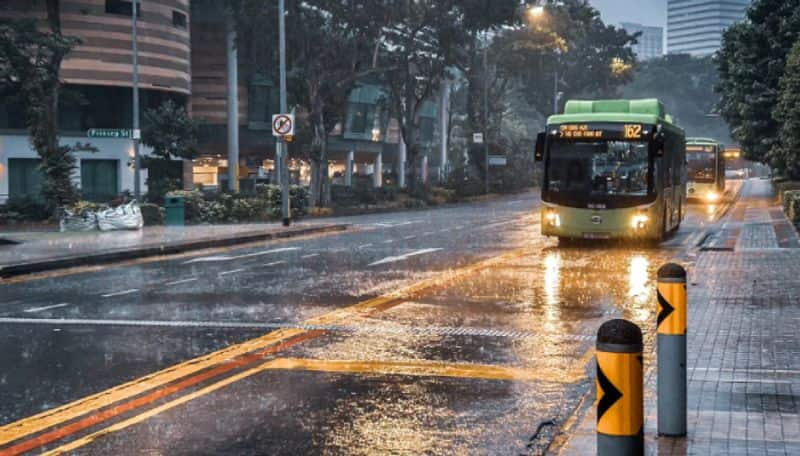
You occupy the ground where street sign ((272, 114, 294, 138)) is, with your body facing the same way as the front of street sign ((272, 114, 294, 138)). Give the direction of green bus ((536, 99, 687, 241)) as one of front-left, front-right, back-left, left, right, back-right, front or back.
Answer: front-left

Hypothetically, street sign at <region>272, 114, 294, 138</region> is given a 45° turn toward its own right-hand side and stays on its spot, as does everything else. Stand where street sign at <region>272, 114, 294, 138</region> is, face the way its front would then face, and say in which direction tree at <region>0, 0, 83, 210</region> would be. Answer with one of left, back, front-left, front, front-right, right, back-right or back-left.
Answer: right

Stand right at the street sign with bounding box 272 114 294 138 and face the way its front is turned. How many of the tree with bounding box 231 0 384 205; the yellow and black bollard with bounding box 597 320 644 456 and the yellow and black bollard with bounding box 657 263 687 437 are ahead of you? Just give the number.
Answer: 2

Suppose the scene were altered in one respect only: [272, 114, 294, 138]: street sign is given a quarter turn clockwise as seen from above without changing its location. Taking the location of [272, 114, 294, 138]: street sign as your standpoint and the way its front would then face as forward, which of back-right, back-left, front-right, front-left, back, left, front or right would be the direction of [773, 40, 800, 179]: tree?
back

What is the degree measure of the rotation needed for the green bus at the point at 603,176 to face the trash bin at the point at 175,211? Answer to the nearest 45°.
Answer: approximately 135° to its right

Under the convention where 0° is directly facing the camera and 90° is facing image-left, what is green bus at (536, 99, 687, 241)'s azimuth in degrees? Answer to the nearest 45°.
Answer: approximately 0°

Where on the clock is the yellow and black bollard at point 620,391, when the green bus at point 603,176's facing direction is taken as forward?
The yellow and black bollard is roughly at 12 o'clock from the green bus.

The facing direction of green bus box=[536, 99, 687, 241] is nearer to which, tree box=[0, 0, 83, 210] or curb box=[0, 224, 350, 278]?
the curb

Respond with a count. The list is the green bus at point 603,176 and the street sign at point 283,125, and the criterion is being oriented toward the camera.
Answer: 2
